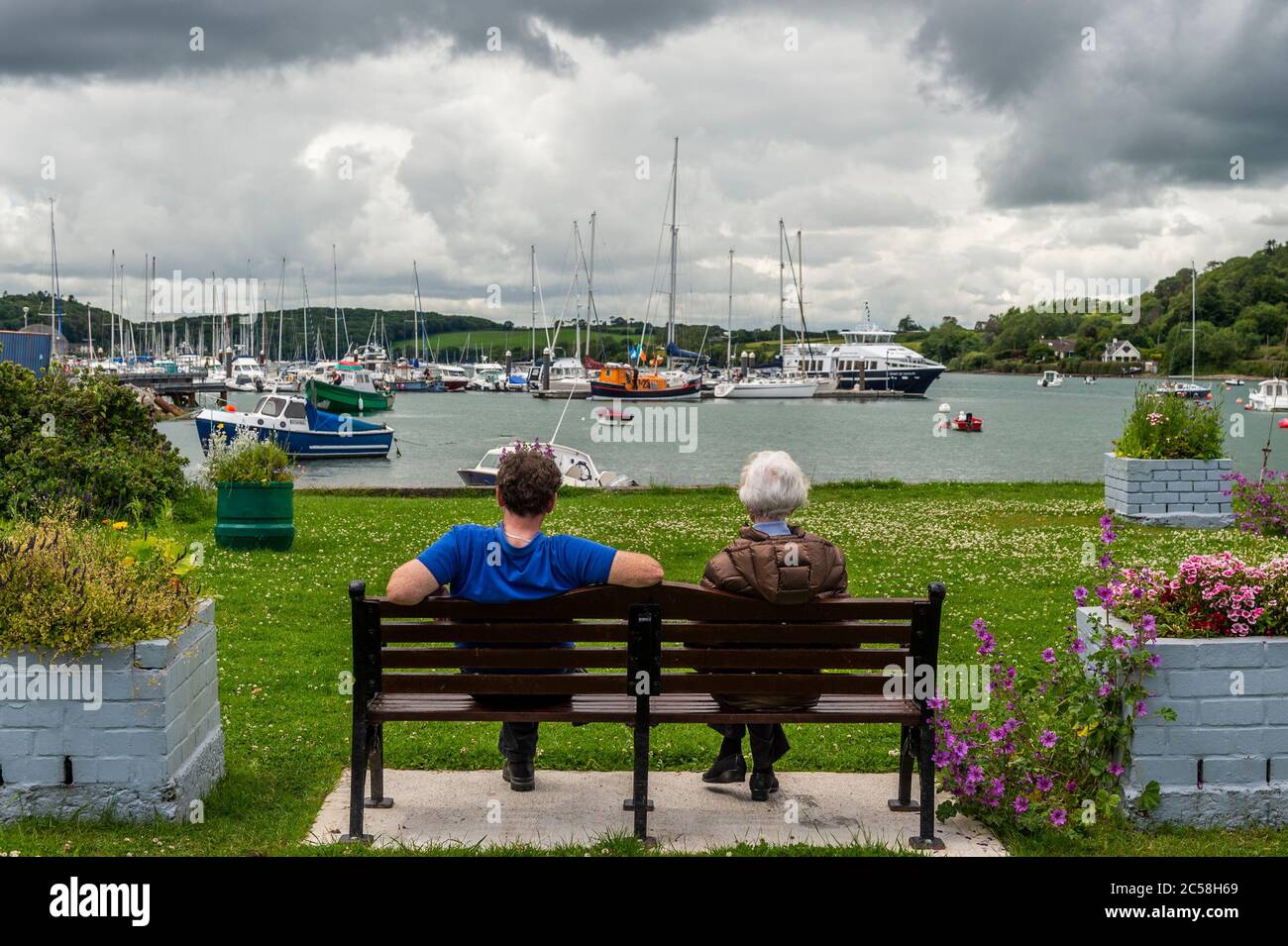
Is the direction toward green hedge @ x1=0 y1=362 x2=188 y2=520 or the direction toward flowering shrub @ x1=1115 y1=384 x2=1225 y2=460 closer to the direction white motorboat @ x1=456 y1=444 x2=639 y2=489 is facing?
the green hedge

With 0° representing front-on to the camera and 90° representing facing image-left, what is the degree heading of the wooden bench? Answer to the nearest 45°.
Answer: approximately 180°

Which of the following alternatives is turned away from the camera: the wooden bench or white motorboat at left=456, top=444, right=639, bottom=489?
the wooden bench

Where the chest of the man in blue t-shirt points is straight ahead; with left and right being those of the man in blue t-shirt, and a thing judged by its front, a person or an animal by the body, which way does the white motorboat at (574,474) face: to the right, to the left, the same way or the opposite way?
to the left

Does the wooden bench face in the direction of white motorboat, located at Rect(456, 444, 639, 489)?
yes

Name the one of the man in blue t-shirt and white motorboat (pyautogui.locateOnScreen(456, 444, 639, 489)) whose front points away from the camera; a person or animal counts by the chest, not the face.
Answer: the man in blue t-shirt

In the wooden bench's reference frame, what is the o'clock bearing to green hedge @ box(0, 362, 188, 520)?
The green hedge is roughly at 11 o'clock from the wooden bench.

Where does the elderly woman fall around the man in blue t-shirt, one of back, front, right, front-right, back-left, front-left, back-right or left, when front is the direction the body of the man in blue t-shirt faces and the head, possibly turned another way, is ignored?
right

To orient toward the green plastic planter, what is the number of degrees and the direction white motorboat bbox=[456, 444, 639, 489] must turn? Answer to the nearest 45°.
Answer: approximately 90° to its left

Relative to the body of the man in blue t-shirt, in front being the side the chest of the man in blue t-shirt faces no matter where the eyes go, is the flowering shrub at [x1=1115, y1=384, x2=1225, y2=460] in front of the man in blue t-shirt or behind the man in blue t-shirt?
in front

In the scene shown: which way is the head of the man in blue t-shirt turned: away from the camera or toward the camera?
away from the camera

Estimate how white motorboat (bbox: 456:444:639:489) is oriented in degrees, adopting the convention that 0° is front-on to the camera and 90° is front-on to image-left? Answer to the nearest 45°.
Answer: approximately 90°

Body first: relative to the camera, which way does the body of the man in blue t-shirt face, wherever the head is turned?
away from the camera

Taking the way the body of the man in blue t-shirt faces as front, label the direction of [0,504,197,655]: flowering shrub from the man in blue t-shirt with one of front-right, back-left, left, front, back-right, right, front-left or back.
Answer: left

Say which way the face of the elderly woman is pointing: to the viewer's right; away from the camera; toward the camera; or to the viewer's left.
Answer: away from the camera

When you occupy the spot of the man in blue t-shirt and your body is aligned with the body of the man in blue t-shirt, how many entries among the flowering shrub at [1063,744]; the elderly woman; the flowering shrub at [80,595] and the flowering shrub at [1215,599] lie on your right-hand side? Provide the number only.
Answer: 3

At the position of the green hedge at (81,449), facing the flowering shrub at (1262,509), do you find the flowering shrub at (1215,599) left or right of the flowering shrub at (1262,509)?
right

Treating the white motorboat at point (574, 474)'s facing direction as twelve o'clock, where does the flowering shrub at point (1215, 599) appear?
The flowering shrub is roughly at 9 o'clock from the white motorboat.
